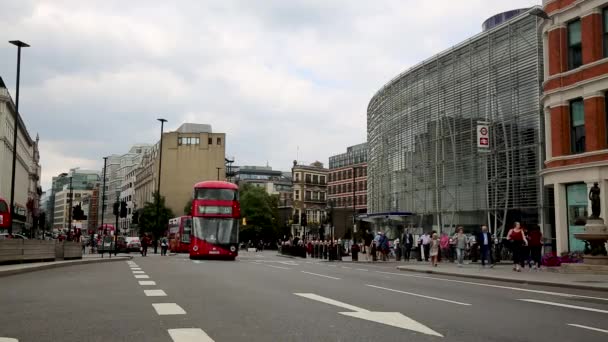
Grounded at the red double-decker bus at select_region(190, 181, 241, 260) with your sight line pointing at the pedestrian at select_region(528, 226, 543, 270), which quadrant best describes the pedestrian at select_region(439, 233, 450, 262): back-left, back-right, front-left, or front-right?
front-left

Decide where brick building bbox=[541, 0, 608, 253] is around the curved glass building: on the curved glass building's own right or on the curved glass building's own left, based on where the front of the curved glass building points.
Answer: on the curved glass building's own left

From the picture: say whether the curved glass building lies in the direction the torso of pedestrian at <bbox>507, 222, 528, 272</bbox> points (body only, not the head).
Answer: no

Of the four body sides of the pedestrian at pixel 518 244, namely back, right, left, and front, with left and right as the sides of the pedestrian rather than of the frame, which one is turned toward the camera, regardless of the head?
front

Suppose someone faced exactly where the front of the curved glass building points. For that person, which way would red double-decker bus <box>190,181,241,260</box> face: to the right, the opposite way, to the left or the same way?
to the left

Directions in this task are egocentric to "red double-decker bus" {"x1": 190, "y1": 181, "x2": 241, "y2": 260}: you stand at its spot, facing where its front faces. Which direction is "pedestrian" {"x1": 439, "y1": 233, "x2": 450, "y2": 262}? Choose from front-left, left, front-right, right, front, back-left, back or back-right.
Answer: left

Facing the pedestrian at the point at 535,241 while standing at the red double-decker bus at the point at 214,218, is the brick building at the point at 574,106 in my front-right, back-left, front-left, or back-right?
front-left

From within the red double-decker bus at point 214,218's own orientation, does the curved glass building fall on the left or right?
on its left

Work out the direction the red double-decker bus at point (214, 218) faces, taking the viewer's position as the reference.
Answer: facing the viewer

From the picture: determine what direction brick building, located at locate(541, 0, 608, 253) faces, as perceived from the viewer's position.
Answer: facing the viewer and to the left of the viewer

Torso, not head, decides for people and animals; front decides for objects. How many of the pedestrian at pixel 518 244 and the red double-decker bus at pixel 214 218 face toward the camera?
2

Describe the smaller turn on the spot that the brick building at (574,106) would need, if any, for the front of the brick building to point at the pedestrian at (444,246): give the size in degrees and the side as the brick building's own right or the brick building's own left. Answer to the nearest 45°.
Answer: approximately 90° to the brick building's own right

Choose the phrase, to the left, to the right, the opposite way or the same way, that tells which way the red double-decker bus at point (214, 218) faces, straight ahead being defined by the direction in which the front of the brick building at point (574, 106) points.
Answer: to the left
